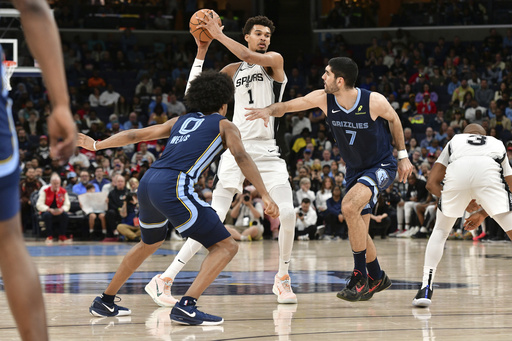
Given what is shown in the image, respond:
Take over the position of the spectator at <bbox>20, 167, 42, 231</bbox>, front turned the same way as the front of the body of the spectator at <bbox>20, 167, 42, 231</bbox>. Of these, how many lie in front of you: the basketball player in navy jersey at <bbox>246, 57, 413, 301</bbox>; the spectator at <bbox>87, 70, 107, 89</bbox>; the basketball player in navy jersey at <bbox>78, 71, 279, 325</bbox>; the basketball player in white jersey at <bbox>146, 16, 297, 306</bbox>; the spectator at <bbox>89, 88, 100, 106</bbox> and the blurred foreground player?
4

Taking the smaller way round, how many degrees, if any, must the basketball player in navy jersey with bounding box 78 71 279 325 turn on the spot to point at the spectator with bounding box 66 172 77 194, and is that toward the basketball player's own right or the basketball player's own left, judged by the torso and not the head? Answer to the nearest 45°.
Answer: approximately 45° to the basketball player's own left

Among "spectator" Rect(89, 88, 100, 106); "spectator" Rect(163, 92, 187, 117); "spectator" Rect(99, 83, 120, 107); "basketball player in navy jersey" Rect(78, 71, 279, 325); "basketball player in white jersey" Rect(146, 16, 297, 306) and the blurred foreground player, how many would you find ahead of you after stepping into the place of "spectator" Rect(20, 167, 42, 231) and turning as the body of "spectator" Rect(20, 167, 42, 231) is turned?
3

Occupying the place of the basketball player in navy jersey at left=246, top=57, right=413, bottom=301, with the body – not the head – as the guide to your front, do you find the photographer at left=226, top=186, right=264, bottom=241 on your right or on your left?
on your right

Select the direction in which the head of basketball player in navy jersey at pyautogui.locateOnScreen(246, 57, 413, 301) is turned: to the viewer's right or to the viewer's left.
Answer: to the viewer's left

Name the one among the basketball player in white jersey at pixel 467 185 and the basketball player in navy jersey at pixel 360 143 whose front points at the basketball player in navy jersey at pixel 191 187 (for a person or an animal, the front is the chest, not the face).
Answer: the basketball player in navy jersey at pixel 360 143

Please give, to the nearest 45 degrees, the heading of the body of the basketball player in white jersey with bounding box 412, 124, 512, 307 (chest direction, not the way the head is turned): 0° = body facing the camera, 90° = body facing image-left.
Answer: approximately 180°

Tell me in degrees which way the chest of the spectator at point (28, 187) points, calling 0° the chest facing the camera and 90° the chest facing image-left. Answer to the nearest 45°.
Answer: approximately 0°

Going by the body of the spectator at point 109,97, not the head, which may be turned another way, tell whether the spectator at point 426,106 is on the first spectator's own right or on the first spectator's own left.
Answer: on the first spectator's own left

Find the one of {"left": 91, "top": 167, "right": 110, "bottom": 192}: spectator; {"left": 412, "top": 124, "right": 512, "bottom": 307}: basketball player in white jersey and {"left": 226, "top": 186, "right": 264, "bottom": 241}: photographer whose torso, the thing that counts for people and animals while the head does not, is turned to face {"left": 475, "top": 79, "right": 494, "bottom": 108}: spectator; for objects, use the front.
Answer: the basketball player in white jersey

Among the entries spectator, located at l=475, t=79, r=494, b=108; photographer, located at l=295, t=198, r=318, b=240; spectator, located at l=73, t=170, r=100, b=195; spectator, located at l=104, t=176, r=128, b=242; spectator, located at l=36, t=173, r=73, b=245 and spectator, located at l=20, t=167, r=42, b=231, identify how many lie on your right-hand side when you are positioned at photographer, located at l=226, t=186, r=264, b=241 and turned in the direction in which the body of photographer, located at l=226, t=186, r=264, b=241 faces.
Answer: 4
